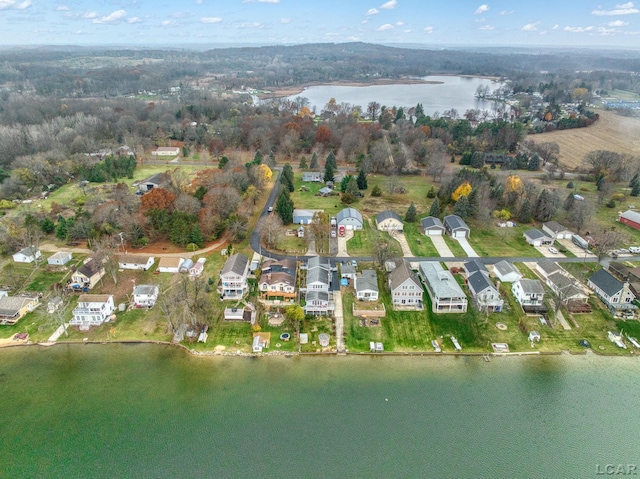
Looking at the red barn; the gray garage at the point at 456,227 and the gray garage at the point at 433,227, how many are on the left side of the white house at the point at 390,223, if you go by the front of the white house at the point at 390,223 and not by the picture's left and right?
3

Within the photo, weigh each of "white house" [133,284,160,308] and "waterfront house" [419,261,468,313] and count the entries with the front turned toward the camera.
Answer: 2

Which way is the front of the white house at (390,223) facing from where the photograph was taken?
facing the viewer

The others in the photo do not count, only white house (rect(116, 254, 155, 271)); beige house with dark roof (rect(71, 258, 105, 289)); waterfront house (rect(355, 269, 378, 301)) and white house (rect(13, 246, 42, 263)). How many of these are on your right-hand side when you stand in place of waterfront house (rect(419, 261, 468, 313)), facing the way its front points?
4

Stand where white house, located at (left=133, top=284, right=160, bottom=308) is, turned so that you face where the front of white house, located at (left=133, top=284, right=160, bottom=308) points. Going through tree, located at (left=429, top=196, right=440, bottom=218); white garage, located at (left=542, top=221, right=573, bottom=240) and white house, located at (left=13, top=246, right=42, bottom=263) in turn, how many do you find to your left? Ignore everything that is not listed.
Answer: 2

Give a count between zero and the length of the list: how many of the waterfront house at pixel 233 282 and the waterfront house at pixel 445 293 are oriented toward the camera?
2

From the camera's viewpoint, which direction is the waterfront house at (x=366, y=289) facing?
toward the camera

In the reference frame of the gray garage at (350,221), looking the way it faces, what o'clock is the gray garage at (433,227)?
the gray garage at (433,227) is roughly at 9 o'clock from the gray garage at (350,221).

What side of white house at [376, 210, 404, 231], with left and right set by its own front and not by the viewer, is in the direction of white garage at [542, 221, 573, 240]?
left

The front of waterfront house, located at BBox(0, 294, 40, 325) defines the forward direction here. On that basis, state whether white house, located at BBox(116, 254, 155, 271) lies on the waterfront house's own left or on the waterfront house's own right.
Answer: on the waterfront house's own left

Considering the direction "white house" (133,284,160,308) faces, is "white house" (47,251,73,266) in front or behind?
behind

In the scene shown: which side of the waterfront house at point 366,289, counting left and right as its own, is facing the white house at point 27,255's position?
right

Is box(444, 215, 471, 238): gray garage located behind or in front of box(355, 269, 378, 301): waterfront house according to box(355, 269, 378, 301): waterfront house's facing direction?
behind

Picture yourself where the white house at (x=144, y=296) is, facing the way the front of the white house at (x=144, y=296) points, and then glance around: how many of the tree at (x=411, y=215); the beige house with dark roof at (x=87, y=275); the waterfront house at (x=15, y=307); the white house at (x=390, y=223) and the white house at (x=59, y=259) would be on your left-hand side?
2

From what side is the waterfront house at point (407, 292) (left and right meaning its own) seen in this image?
back
